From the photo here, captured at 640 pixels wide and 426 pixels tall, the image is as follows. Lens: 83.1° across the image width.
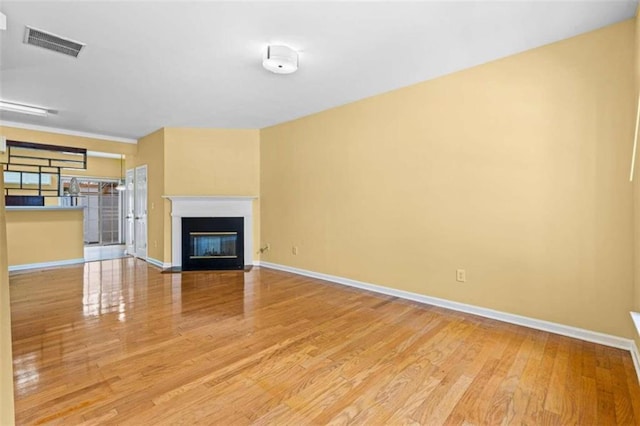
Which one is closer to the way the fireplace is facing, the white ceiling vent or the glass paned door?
the white ceiling vent

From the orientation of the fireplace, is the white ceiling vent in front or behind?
in front

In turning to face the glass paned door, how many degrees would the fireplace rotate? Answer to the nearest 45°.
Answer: approximately 135° to its right

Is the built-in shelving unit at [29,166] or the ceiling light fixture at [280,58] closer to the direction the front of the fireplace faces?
the ceiling light fixture

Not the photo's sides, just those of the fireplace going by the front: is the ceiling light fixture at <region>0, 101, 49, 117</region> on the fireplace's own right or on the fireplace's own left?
on the fireplace's own right

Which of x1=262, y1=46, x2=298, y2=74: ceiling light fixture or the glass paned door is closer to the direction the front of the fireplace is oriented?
the ceiling light fixture

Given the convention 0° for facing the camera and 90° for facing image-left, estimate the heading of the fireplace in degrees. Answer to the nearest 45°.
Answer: approximately 0°

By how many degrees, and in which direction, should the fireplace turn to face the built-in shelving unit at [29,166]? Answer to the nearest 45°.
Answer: approximately 135° to its right
